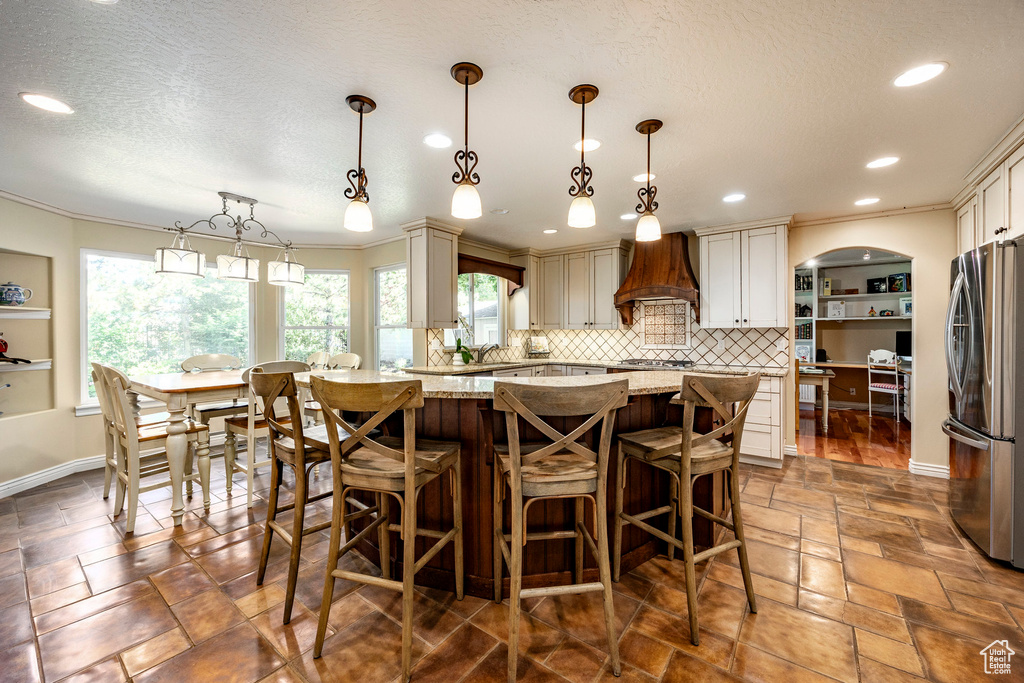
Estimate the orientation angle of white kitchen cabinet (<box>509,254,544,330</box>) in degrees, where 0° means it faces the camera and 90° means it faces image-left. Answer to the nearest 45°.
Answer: approximately 315°

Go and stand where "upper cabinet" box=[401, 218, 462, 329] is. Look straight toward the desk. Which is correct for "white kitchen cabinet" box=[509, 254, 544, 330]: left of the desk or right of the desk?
left

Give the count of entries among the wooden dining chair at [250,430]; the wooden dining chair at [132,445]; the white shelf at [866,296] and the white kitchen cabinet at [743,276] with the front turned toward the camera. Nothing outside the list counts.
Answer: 2

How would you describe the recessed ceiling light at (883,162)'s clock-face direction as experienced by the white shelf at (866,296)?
The recessed ceiling light is roughly at 12 o'clock from the white shelf.

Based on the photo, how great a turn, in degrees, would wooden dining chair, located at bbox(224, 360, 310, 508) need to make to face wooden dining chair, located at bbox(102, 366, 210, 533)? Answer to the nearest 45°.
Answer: approximately 45° to its left

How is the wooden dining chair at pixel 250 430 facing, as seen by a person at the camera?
facing away from the viewer and to the left of the viewer
